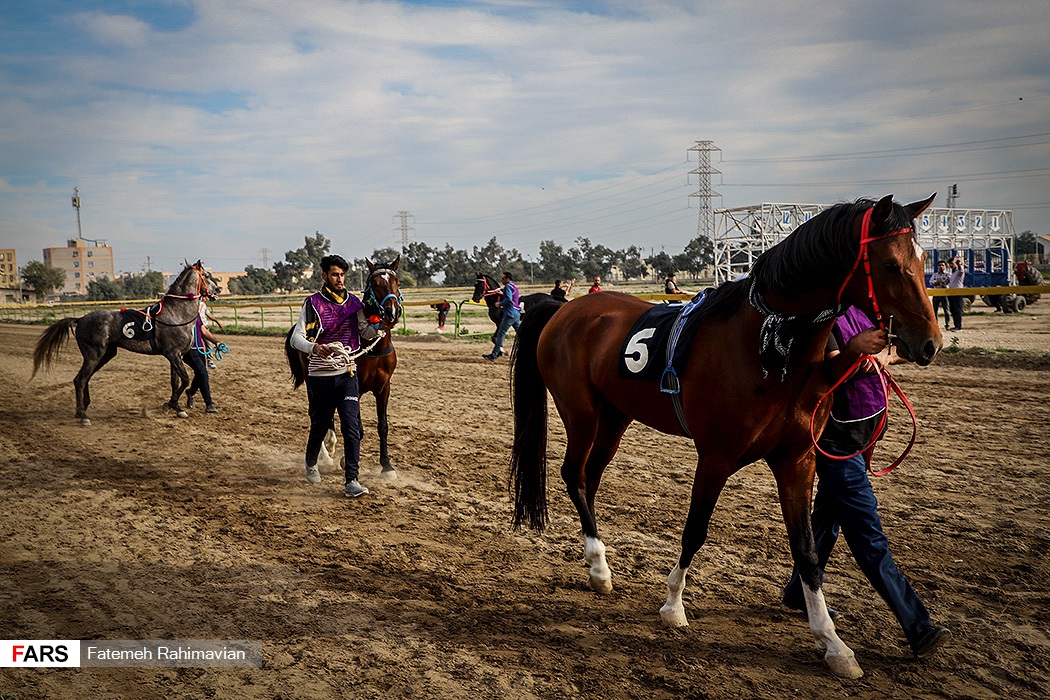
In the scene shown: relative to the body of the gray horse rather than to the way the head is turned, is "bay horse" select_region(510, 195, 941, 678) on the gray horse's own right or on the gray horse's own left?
on the gray horse's own right

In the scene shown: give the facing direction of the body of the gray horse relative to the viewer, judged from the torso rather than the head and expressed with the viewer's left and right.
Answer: facing to the right of the viewer

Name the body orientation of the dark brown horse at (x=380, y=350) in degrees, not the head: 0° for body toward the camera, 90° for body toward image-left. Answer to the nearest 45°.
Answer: approximately 315°

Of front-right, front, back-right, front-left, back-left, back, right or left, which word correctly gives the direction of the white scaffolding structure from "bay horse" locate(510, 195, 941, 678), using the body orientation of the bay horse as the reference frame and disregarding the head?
back-left
